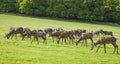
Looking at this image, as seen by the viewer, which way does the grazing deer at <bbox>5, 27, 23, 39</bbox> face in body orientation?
to the viewer's left
